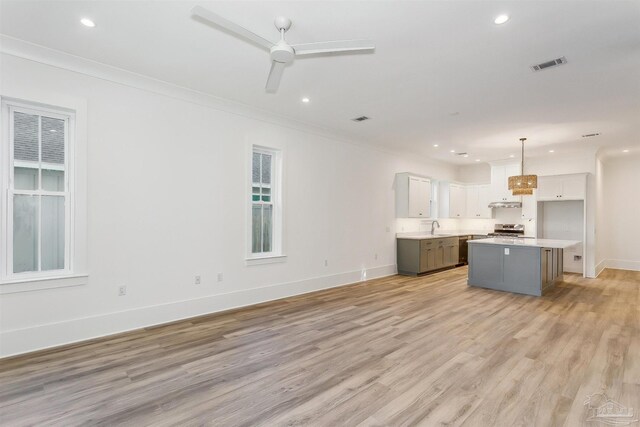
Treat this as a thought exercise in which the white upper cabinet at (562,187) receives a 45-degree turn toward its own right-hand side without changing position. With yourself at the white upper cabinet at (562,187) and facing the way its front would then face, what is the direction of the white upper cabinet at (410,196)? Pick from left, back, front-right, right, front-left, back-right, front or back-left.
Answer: front

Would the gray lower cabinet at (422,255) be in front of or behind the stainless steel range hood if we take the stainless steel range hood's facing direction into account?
in front

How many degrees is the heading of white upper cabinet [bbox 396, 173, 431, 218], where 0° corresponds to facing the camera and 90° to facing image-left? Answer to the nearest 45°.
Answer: approximately 315°

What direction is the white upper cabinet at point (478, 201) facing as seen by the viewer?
toward the camera

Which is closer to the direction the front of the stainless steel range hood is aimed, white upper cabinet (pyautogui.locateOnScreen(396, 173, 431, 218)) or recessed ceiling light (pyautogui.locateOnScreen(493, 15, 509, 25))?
the recessed ceiling light

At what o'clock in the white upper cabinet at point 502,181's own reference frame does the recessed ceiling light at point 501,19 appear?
The recessed ceiling light is roughly at 12 o'clock from the white upper cabinet.

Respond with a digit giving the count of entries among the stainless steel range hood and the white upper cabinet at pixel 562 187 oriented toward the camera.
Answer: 2

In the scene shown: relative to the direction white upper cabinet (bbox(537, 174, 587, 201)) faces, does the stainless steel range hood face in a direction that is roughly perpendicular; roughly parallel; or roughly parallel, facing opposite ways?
roughly parallel

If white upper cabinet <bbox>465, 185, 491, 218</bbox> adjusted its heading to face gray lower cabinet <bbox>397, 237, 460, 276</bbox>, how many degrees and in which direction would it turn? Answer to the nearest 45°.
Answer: approximately 45° to its right

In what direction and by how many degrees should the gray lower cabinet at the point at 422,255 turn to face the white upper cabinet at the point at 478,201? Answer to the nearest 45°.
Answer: approximately 90° to its left

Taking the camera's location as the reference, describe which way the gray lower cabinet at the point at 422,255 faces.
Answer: facing the viewer and to the right of the viewer

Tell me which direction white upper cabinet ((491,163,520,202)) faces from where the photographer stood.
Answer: facing the viewer

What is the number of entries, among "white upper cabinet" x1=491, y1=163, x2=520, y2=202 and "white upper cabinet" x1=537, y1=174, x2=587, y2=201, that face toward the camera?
2

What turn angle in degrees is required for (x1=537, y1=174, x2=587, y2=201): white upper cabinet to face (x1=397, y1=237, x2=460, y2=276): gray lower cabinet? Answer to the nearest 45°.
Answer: approximately 45° to its right

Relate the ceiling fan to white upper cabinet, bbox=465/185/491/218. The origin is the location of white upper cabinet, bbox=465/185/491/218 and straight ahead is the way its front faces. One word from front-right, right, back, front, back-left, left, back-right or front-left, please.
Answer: front

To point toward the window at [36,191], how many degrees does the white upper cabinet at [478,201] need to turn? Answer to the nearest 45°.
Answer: approximately 45° to its right

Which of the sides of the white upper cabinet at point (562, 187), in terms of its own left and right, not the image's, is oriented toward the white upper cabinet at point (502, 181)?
right
